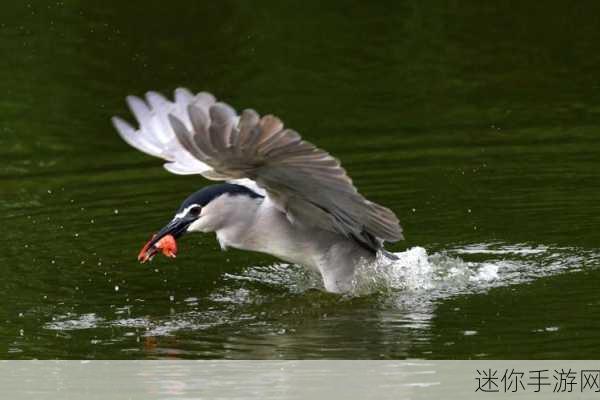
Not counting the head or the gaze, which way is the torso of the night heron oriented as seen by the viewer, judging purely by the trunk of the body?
to the viewer's left
